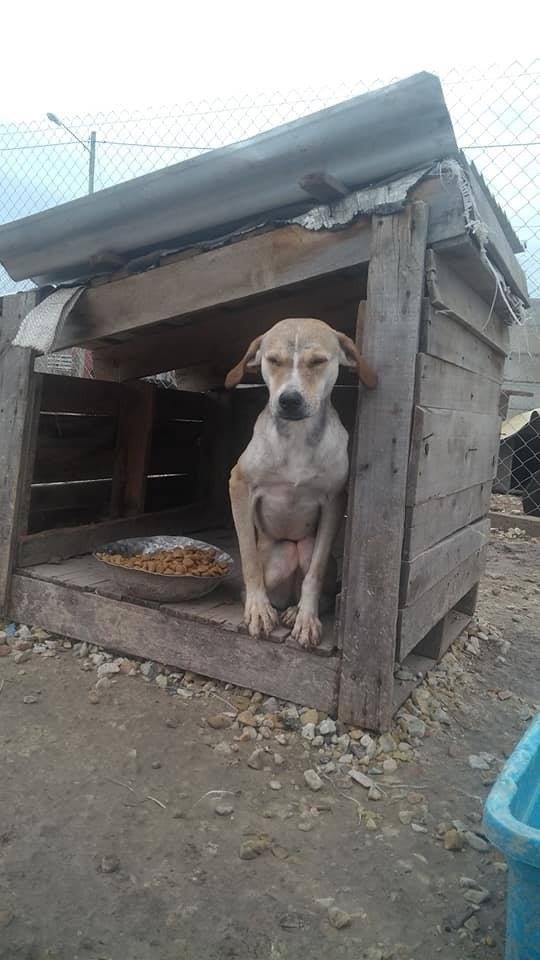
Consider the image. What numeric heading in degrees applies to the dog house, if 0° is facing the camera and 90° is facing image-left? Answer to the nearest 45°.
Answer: approximately 45°

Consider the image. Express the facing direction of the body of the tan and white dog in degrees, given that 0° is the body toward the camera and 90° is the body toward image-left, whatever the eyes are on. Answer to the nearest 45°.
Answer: approximately 0°
